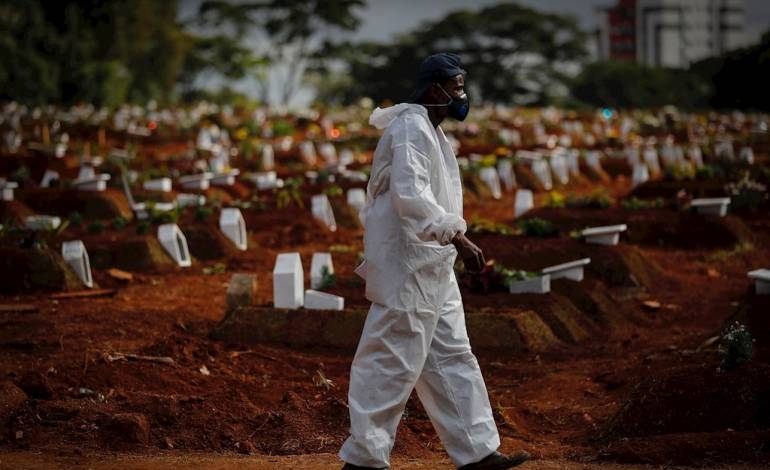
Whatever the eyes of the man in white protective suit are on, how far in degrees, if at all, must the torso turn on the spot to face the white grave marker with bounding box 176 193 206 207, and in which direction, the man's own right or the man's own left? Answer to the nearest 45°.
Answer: approximately 90° to the man's own left

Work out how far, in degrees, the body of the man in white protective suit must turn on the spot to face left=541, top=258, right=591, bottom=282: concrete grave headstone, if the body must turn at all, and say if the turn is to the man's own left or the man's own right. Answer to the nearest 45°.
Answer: approximately 90° to the man's own left

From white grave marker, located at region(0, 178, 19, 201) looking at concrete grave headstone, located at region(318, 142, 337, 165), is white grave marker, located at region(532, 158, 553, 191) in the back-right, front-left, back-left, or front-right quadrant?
front-right

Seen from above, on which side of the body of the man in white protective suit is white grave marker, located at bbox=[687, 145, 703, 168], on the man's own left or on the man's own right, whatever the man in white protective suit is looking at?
on the man's own left

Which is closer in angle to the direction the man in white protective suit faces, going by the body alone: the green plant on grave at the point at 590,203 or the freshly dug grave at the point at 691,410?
the freshly dug grave

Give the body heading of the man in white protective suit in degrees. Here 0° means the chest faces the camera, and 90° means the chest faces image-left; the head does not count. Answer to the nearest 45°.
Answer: approximately 270°

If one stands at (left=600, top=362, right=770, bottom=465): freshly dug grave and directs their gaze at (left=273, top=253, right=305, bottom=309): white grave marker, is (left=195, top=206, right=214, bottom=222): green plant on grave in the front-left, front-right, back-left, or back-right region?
front-right

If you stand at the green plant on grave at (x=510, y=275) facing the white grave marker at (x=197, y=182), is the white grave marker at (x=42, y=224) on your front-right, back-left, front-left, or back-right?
front-left

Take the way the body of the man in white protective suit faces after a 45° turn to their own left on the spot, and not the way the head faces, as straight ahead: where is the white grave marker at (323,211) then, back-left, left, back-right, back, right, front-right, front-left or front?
front-left

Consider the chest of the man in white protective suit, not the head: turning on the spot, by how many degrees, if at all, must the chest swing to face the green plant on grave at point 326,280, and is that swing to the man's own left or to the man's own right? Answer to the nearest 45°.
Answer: approximately 90° to the man's own left

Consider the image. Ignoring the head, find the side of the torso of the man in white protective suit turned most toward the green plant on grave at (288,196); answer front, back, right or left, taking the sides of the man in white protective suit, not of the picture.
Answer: left
